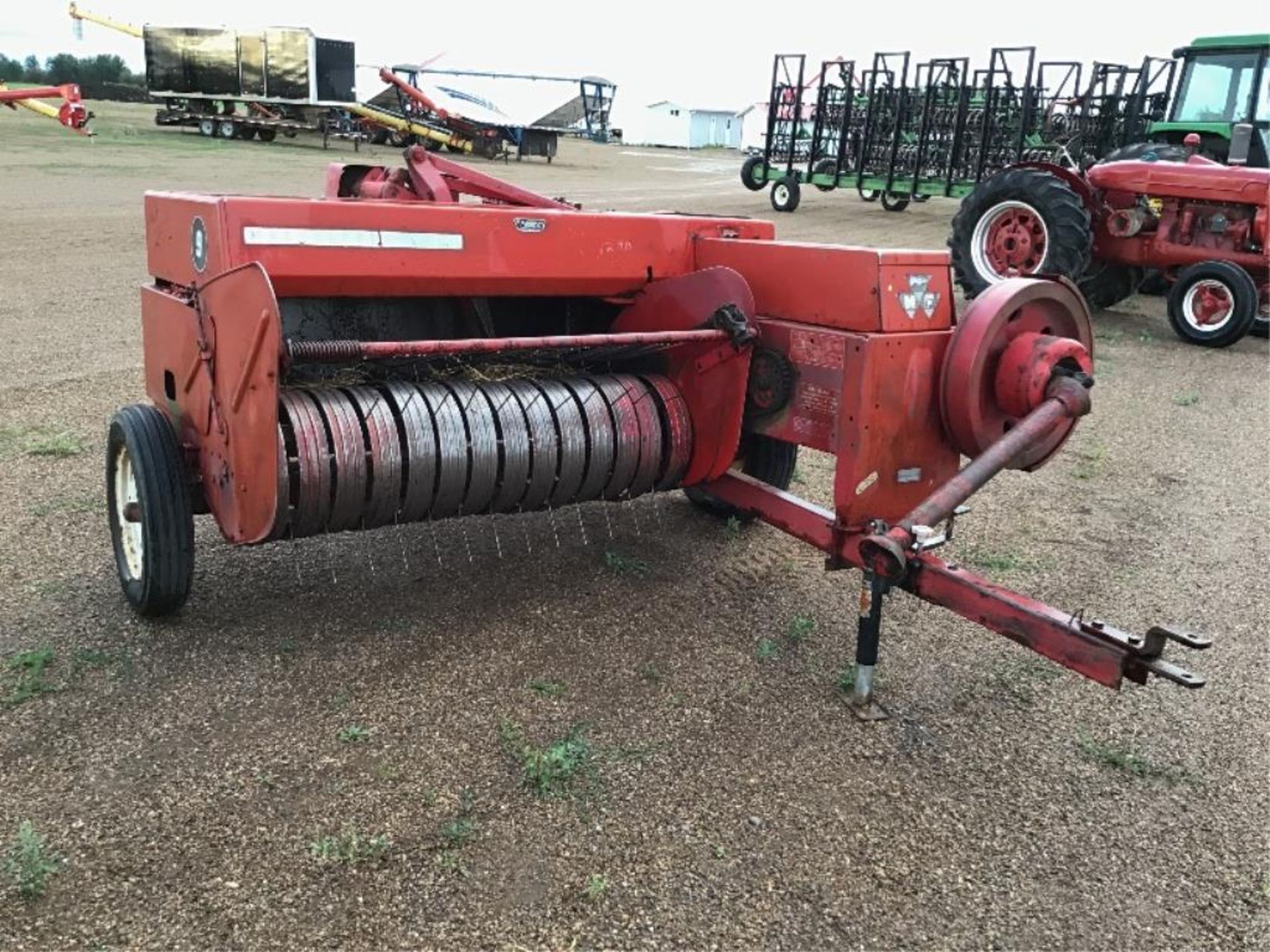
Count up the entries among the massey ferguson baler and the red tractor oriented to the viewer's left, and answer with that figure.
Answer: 0

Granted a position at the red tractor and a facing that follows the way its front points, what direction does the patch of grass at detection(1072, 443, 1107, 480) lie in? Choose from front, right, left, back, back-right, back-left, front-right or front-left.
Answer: front-right

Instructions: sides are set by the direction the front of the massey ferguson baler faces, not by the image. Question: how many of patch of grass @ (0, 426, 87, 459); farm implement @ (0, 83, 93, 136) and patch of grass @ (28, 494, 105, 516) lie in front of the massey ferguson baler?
0

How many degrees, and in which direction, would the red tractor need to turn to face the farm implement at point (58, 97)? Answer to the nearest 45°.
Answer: approximately 135° to its right

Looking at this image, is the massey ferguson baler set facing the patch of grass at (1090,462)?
no

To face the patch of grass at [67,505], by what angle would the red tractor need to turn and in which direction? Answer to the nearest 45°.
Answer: approximately 90° to its right

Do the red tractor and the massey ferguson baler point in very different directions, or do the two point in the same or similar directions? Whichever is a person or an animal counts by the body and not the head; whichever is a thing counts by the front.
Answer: same or similar directions

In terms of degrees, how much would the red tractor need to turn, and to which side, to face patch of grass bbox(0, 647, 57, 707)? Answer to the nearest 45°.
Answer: approximately 45° to its right

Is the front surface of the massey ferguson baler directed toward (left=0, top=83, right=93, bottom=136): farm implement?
no

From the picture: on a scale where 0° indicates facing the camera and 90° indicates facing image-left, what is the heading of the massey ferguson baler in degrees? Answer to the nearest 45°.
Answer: approximately 315°

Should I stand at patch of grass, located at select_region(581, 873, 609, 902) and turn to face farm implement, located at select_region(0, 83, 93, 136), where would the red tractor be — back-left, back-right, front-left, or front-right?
front-right

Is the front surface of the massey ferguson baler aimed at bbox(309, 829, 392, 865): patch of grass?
no

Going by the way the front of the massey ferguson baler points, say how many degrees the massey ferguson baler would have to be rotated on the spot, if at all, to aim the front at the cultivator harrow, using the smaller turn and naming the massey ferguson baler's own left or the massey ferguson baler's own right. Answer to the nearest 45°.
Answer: approximately 135° to the massey ferguson baler's own left

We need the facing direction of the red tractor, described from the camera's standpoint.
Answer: facing the viewer and to the right of the viewer
